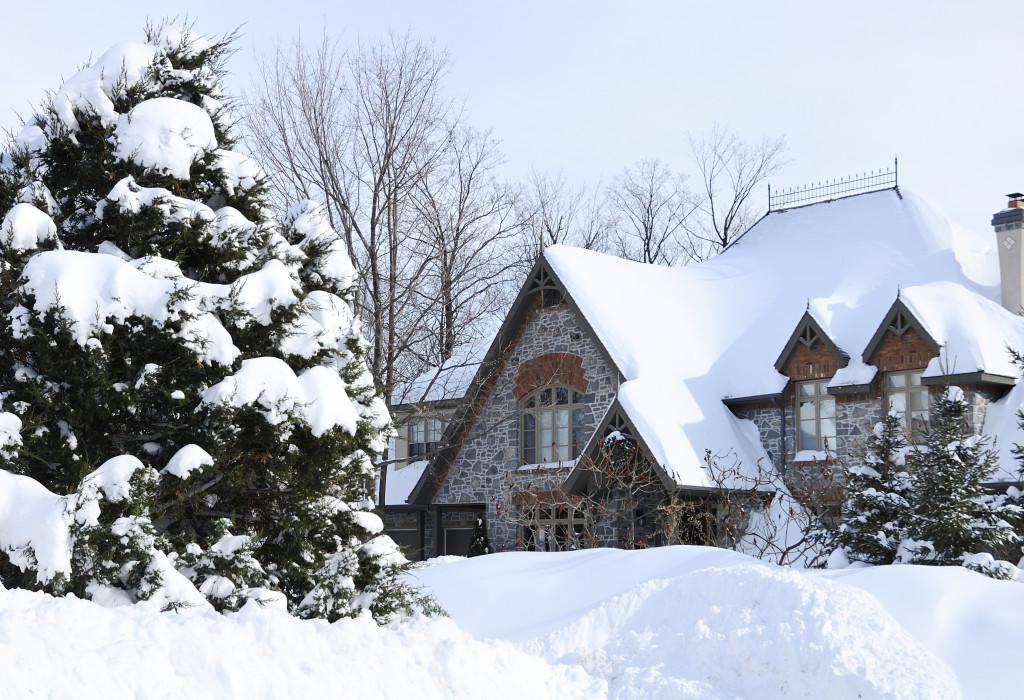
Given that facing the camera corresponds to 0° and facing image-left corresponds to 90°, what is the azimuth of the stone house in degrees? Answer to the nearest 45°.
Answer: approximately 45°

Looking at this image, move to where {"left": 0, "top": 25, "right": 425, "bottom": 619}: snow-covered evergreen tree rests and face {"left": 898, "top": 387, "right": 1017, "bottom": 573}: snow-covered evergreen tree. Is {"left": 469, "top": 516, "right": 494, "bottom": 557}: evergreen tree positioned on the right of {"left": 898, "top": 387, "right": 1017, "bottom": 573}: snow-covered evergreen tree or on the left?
left

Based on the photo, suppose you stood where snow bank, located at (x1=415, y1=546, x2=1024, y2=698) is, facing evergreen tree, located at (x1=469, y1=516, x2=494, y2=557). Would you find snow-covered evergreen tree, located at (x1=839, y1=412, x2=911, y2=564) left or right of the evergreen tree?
right

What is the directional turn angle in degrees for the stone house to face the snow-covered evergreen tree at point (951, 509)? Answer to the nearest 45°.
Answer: approximately 45° to its left

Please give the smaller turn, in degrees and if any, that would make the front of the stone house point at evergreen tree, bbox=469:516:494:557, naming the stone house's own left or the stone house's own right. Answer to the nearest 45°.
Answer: approximately 45° to the stone house's own right

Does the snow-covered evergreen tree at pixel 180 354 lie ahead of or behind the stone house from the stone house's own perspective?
ahead

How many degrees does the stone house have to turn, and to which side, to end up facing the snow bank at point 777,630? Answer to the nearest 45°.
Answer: approximately 45° to its left

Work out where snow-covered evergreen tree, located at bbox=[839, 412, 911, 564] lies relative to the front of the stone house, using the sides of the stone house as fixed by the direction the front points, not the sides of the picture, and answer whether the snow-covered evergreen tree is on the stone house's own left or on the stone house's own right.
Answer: on the stone house's own left
